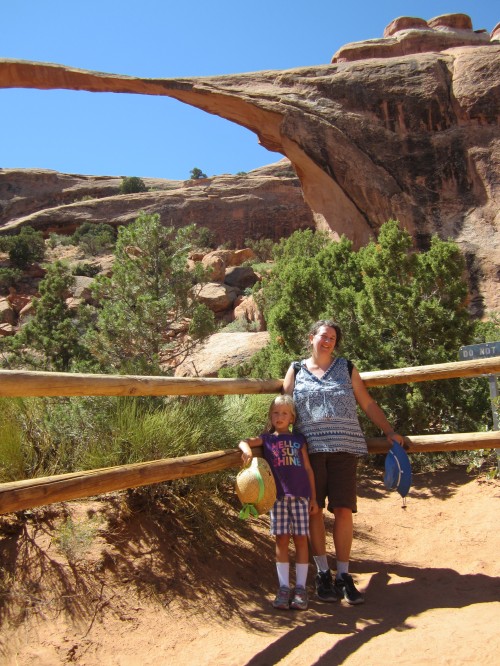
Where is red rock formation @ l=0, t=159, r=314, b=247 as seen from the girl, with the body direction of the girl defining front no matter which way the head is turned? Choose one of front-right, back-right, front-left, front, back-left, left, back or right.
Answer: back

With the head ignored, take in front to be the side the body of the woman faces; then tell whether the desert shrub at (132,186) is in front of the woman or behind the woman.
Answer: behind

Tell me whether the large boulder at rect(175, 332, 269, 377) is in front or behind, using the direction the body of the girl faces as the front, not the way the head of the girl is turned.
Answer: behind

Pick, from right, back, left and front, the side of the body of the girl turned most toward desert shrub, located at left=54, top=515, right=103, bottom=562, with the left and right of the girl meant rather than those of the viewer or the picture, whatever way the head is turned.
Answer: right

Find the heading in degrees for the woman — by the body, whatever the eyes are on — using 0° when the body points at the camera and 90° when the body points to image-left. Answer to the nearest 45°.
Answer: approximately 0°

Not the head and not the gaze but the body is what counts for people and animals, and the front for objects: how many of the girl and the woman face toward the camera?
2

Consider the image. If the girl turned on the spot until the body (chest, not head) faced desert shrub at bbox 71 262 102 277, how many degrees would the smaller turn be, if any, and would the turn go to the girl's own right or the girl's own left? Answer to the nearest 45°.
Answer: approximately 180°

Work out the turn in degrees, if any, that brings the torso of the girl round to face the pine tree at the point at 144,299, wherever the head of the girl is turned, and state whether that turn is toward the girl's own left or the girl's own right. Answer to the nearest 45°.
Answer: approximately 180°

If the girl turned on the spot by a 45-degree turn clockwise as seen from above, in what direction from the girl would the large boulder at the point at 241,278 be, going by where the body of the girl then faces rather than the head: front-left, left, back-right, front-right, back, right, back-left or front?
back-right

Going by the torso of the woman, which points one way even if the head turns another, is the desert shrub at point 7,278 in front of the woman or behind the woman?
behind

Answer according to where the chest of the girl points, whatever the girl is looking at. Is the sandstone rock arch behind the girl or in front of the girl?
behind
